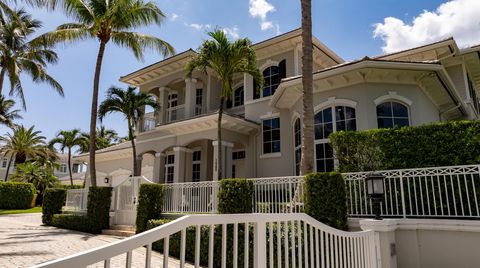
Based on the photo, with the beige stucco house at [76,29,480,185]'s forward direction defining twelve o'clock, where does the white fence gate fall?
The white fence gate is roughly at 1 o'clock from the beige stucco house.

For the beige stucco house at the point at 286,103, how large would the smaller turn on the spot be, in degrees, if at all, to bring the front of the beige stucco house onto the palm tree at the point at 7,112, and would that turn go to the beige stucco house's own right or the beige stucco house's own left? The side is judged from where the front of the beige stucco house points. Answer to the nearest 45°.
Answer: approximately 90° to the beige stucco house's own right

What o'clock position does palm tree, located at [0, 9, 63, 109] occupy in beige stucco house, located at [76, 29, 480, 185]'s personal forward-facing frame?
The palm tree is roughly at 2 o'clock from the beige stucco house.

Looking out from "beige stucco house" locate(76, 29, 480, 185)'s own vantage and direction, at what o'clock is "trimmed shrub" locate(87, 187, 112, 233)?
The trimmed shrub is roughly at 1 o'clock from the beige stucco house.

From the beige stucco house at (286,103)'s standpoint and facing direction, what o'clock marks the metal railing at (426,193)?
The metal railing is roughly at 10 o'clock from the beige stucco house.

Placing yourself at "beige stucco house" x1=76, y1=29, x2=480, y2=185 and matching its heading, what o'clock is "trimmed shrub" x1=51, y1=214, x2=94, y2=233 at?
The trimmed shrub is roughly at 1 o'clock from the beige stucco house.

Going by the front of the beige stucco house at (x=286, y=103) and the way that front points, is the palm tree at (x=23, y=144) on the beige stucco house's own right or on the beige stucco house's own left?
on the beige stucco house's own right

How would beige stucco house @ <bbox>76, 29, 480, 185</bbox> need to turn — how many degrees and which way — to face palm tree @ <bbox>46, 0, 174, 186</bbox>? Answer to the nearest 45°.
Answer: approximately 45° to its right

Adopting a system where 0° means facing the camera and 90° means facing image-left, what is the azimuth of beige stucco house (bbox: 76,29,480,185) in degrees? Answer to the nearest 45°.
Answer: approximately 45°

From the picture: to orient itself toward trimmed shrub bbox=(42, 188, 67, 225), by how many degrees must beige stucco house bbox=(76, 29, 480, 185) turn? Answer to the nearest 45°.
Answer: approximately 45° to its right
